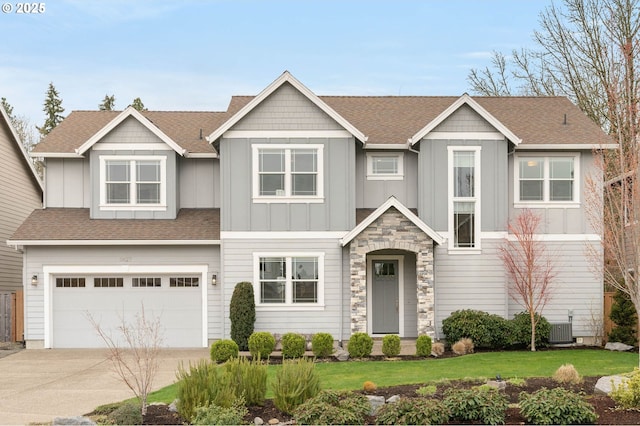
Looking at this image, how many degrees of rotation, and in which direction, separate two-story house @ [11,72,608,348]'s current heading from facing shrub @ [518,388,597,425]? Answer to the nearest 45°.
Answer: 0° — it already faces it

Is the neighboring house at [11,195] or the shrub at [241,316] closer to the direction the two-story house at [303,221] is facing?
the shrub

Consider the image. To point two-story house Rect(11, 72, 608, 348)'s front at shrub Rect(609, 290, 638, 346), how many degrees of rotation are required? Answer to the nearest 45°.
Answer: approximately 90° to its left

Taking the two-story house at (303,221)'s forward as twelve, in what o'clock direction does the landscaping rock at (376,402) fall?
The landscaping rock is roughly at 12 o'clock from the two-story house.

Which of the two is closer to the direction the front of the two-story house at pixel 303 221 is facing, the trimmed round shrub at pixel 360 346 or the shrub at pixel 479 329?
the trimmed round shrub

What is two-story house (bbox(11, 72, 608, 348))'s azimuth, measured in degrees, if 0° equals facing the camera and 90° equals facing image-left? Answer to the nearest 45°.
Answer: approximately 0°

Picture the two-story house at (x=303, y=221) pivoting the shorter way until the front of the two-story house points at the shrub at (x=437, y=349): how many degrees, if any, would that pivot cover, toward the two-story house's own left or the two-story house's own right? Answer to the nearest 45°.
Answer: approximately 45° to the two-story house's own left
